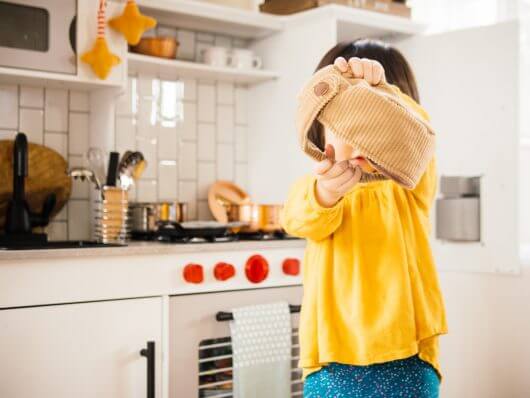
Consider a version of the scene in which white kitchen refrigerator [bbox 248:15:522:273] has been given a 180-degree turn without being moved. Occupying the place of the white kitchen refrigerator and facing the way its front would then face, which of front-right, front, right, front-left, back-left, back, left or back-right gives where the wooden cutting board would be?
back-left

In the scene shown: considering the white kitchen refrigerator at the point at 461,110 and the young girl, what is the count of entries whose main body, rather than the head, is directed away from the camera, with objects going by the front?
0

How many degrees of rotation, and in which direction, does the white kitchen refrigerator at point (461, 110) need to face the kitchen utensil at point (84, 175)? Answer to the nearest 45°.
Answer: approximately 45° to its right

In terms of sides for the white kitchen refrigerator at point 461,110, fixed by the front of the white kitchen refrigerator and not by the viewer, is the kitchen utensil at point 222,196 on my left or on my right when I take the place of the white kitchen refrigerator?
on my right

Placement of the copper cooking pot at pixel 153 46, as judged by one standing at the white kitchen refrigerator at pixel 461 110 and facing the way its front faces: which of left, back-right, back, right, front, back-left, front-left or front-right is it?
front-right

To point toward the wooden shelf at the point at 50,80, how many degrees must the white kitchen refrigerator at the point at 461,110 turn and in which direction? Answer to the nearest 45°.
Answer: approximately 45° to its right

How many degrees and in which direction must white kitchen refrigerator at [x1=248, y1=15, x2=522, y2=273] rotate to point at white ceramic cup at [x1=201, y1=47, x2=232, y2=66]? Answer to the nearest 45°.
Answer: approximately 45° to its right

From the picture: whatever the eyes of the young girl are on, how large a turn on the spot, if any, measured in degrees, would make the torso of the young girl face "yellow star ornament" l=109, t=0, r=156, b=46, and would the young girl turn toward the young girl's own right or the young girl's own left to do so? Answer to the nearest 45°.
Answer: approximately 135° to the young girl's own right

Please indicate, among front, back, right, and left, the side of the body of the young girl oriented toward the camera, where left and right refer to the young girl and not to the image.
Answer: front

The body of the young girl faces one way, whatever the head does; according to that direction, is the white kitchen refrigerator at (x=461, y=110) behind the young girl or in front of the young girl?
behind

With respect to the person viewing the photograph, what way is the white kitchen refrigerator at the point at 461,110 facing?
facing the viewer and to the left of the viewer

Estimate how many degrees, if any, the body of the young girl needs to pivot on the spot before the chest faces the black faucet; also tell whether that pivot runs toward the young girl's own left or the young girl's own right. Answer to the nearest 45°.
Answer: approximately 135° to the young girl's own right
